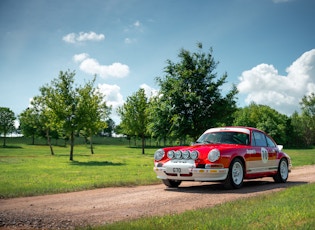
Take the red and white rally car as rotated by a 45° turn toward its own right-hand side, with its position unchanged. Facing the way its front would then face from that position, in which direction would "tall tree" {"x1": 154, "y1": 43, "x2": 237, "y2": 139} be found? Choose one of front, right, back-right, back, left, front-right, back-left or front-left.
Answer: right

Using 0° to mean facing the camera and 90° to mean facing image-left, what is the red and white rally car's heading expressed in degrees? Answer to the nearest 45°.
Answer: approximately 45°
